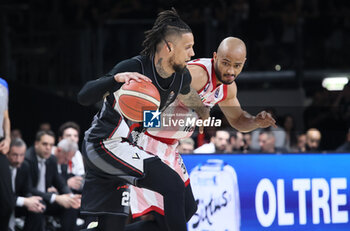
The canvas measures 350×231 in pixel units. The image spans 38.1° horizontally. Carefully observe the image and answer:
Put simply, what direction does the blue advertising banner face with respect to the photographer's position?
facing the viewer

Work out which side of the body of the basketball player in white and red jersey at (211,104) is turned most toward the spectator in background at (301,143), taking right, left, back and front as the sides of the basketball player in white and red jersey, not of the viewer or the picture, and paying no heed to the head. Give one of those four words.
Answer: left

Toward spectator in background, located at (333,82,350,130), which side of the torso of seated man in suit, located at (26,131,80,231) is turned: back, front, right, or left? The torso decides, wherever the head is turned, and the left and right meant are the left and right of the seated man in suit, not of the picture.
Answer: left

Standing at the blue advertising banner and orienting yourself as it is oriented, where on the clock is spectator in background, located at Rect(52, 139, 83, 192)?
The spectator in background is roughly at 4 o'clock from the blue advertising banner.

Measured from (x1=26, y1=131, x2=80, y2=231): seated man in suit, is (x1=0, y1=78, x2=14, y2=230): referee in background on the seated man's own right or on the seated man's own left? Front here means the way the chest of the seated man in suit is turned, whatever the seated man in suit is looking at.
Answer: on the seated man's own right

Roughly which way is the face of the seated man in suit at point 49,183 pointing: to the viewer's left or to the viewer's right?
to the viewer's right

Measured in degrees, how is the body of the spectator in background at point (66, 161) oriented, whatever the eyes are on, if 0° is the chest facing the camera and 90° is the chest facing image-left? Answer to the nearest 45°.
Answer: approximately 315°

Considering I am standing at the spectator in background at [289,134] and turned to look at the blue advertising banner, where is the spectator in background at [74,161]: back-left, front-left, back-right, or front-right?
front-right
